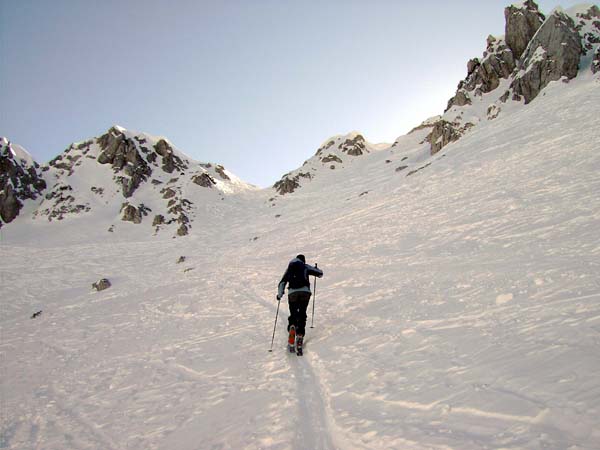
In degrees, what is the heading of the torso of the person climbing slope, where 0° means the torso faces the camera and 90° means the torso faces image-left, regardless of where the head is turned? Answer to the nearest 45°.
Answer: approximately 180°

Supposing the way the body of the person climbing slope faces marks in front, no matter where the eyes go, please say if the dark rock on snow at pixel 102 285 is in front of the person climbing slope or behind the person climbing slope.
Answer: in front

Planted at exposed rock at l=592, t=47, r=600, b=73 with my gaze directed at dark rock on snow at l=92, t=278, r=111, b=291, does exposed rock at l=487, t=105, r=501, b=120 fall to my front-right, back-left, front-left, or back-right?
front-right

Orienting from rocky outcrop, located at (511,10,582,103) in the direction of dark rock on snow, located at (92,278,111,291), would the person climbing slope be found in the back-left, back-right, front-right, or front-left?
front-left

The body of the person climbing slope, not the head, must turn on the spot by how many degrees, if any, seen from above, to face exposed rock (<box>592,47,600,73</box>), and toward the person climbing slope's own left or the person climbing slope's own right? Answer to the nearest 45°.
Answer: approximately 45° to the person climbing slope's own right
